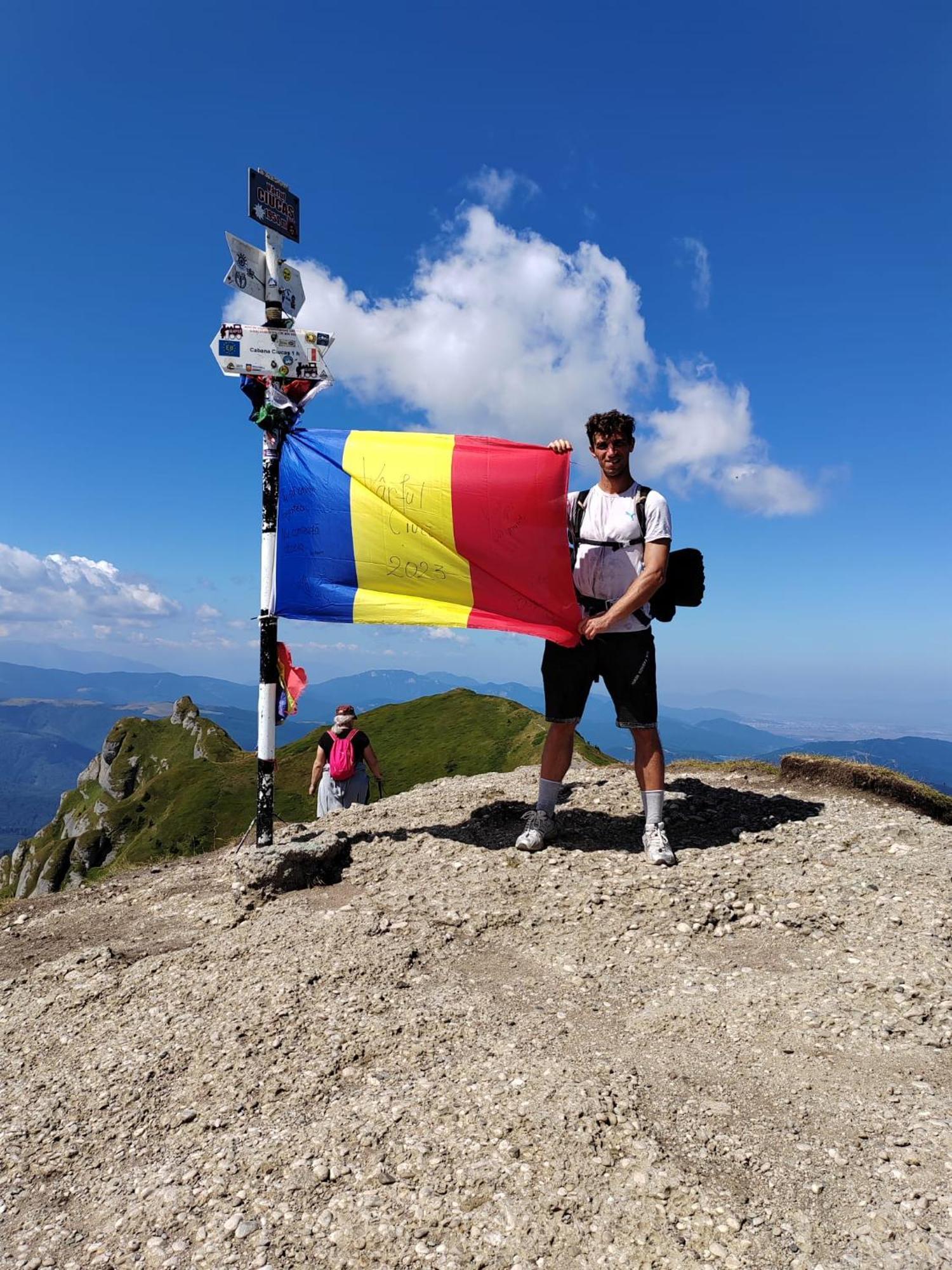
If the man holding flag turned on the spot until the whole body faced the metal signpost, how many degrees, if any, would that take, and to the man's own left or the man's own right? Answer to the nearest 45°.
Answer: approximately 90° to the man's own right

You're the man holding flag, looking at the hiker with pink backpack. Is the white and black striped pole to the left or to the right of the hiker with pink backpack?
left

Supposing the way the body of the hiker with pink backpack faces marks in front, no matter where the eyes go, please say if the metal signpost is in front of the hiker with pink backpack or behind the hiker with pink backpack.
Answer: behind

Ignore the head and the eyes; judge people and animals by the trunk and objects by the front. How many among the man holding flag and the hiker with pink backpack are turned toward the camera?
1

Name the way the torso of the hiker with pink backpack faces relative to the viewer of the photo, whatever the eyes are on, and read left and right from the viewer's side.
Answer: facing away from the viewer

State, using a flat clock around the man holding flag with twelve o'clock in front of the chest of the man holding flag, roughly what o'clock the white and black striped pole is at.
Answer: The white and black striped pole is roughly at 3 o'clock from the man holding flag.

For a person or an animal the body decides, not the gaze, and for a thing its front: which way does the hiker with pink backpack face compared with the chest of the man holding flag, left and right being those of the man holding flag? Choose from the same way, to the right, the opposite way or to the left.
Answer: the opposite way

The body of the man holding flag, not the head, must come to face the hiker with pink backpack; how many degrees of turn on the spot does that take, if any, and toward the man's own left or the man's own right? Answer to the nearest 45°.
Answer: approximately 135° to the man's own right
